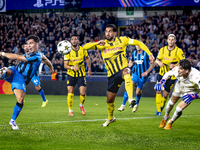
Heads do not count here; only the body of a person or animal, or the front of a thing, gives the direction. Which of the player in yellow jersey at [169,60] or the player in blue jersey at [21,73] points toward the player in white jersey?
the player in yellow jersey

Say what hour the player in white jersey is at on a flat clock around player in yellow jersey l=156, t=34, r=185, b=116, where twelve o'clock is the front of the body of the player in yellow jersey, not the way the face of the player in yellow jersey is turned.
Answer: The player in white jersey is roughly at 12 o'clock from the player in yellow jersey.

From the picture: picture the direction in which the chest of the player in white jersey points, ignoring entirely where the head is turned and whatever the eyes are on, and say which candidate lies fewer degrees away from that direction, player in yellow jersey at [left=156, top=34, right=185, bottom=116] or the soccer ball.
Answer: the soccer ball

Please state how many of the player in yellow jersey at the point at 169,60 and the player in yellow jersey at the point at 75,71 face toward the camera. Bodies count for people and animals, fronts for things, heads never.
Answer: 2

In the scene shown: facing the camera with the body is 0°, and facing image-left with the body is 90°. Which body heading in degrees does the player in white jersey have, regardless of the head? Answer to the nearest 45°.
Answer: approximately 45°

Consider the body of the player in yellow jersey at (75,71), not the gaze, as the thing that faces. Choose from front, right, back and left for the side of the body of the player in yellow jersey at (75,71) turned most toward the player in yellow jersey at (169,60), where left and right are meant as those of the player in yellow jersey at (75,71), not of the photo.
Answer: left

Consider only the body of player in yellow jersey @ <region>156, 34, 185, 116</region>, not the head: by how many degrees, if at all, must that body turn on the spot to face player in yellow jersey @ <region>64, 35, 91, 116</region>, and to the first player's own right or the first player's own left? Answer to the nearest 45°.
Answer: approximately 90° to the first player's own right

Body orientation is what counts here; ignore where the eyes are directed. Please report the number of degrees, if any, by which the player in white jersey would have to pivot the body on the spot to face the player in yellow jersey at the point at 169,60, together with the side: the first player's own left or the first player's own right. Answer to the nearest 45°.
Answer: approximately 135° to the first player's own right
